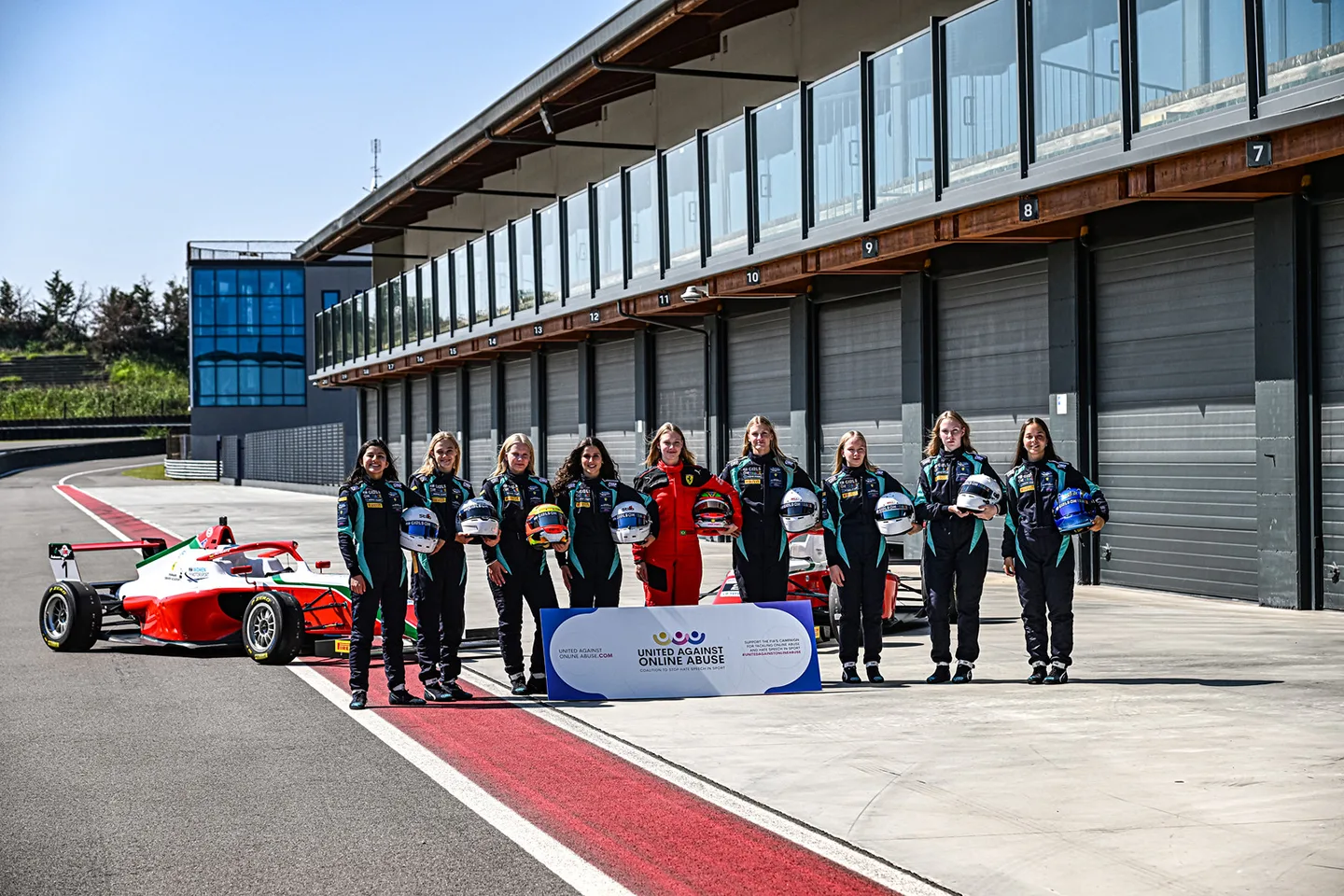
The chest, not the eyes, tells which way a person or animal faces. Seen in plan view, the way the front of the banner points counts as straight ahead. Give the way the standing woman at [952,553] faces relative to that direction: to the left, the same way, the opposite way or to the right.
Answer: the same way

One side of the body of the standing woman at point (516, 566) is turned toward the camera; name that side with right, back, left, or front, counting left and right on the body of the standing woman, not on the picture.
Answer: front

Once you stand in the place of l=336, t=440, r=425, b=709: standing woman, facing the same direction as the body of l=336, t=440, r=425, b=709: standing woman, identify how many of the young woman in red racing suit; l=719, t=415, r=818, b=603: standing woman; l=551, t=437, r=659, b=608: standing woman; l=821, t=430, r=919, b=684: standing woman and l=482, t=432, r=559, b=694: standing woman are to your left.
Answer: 5

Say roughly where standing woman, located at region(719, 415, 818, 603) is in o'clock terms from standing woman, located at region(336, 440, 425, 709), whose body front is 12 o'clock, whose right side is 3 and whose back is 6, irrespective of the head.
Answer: standing woman, located at region(719, 415, 818, 603) is roughly at 9 o'clock from standing woman, located at region(336, 440, 425, 709).

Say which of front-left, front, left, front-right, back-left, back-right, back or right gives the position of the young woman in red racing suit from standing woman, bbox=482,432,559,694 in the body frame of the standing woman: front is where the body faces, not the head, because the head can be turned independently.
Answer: left

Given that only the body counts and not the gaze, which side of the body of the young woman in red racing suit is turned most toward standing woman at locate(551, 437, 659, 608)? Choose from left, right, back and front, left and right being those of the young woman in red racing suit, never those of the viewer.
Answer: right

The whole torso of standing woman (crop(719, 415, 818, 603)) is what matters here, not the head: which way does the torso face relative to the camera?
toward the camera

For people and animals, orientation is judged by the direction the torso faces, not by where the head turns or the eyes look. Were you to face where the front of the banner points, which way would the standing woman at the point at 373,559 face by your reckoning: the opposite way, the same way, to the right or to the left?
the same way

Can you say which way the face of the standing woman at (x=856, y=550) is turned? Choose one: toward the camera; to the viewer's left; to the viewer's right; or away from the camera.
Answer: toward the camera

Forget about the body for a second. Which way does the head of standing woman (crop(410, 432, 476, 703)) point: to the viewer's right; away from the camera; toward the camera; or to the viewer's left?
toward the camera

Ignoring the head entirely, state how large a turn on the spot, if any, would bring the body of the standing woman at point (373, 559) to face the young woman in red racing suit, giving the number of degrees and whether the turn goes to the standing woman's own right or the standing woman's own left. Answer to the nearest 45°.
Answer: approximately 90° to the standing woman's own left

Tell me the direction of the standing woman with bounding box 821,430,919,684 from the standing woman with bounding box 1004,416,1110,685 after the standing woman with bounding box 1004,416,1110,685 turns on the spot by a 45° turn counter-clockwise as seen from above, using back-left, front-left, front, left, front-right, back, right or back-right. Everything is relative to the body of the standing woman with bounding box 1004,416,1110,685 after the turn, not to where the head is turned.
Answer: back-right

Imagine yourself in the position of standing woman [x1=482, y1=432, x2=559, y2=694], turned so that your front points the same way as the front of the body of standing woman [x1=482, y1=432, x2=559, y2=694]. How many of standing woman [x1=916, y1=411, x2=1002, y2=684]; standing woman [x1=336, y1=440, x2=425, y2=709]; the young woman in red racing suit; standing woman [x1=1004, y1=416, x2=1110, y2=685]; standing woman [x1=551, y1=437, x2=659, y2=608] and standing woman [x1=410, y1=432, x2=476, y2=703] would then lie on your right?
2

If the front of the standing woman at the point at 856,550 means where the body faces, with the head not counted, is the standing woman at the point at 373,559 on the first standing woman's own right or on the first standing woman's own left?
on the first standing woman's own right

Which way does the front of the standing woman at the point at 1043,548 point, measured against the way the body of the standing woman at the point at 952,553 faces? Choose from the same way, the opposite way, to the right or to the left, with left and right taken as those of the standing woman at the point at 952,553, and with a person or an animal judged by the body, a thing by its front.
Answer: the same way

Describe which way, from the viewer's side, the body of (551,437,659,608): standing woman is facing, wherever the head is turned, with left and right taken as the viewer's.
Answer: facing the viewer

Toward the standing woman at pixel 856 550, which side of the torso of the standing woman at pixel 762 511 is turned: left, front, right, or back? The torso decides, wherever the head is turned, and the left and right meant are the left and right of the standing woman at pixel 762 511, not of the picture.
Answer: left
